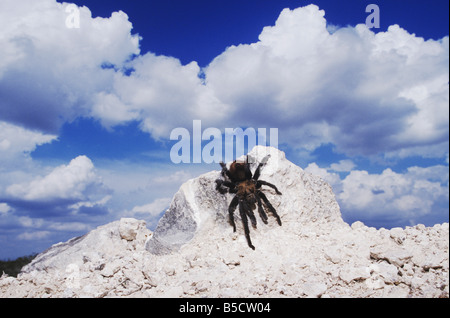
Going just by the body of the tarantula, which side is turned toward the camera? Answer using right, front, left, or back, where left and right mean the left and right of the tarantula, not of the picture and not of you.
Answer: front
